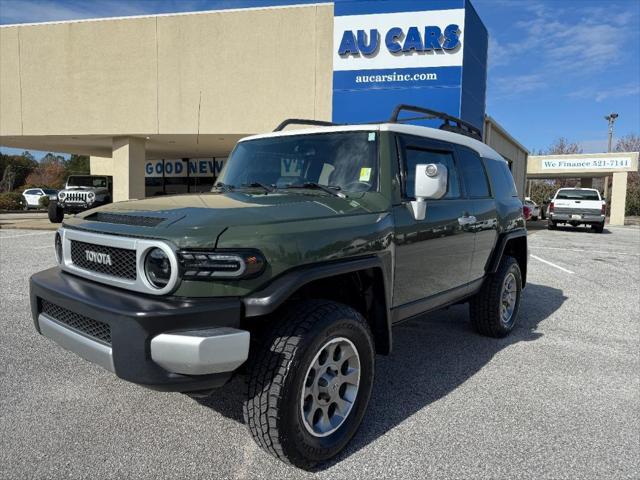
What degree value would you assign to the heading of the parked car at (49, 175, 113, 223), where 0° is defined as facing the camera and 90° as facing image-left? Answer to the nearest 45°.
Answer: approximately 45°

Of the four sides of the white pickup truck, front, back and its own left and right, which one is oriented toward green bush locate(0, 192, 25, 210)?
left

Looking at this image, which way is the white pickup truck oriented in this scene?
away from the camera

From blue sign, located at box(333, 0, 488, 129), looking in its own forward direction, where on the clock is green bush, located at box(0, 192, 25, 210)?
The green bush is roughly at 4 o'clock from the blue sign.

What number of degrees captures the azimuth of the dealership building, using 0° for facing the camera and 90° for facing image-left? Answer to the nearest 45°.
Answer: approximately 0°

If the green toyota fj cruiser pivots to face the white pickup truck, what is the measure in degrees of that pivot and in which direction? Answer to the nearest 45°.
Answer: approximately 180°
